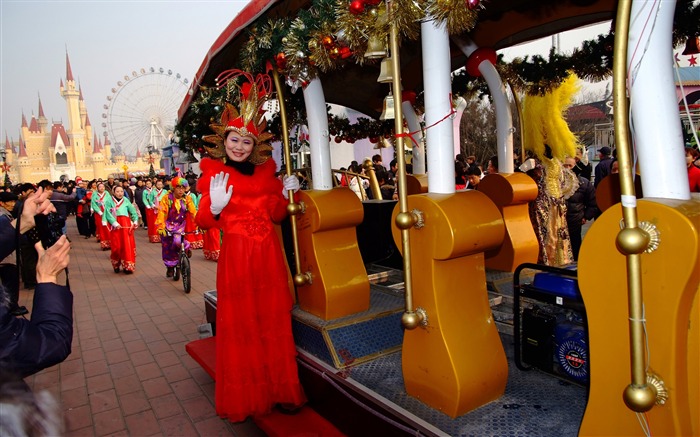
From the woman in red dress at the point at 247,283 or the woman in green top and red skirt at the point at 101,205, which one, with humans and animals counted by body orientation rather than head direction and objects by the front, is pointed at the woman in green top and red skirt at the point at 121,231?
the woman in green top and red skirt at the point at 101,205

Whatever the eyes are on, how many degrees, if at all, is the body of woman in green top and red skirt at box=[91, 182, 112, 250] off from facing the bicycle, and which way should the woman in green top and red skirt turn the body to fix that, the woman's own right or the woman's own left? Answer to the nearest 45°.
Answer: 0° — they already face it

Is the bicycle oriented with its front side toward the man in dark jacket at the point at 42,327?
yes

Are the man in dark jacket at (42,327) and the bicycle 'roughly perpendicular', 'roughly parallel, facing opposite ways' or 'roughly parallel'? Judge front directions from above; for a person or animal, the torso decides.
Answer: roughly perpendicular

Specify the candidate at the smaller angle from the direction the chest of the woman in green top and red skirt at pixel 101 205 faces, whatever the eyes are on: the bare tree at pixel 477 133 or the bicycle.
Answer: the bicycle

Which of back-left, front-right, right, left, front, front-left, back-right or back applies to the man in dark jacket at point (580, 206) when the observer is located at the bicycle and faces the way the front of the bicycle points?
front-left

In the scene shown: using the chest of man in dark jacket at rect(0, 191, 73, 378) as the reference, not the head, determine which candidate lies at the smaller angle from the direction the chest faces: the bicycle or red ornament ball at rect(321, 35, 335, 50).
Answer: the red ornament ball

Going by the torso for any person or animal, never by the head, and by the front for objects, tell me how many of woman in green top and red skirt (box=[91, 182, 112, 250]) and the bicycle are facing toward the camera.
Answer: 2

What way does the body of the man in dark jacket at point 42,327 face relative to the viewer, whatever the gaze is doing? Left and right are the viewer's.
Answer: facing to the right of the viewer

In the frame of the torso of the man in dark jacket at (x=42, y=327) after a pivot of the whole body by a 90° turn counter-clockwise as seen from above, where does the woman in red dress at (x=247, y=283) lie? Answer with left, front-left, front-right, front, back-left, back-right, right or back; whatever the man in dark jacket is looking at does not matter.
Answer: front-right

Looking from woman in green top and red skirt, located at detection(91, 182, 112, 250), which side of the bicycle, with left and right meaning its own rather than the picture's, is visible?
back

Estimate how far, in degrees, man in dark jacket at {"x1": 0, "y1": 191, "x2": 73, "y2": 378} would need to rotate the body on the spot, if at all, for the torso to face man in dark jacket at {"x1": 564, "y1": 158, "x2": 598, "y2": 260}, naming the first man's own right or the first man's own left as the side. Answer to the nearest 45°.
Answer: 0° — they already face them

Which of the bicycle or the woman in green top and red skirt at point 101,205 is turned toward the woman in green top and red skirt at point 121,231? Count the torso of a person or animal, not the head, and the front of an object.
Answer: the woman in green top and red skirt at point 101,205

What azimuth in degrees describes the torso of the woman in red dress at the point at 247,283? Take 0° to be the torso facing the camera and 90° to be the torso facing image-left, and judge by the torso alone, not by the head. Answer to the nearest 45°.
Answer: approximately 0°
